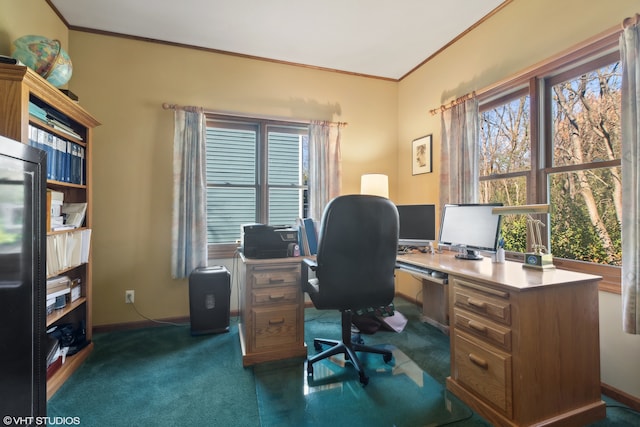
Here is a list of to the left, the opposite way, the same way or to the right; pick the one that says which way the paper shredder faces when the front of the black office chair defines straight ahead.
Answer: the opposite way

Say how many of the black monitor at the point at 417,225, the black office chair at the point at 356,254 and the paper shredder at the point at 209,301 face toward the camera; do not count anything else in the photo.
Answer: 2

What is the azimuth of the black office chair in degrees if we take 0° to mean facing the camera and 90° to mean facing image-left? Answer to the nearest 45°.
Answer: approximately 135°

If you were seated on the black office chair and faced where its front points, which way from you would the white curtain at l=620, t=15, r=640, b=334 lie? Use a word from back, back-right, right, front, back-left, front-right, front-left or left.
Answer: back-right

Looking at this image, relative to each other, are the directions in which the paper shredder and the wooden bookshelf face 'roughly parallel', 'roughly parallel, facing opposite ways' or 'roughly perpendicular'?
roughly perpendicular

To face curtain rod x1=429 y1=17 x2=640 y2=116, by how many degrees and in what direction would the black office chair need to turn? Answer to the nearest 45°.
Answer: approximately 135° to its right

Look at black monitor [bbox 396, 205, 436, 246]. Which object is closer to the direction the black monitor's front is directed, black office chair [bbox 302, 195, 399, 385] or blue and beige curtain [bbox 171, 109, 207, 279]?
the black office chair

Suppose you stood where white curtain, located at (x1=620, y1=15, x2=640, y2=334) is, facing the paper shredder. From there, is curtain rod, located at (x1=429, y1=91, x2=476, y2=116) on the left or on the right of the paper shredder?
right

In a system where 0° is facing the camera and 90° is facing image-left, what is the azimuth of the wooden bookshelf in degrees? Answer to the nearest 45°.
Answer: approximately 315°

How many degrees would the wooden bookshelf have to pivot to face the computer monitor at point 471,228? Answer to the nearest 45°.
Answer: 0° — it already faces it

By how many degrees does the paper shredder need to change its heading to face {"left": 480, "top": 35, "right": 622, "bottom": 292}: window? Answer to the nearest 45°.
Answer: approximately 45° to its left

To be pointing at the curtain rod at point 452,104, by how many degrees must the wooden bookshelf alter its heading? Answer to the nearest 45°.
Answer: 0° — it already faces it
